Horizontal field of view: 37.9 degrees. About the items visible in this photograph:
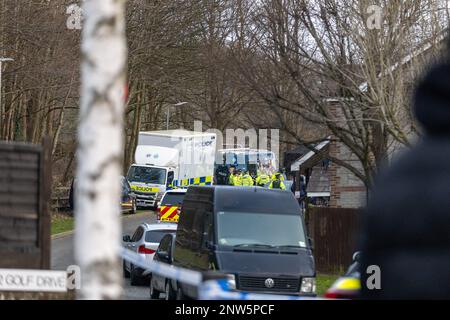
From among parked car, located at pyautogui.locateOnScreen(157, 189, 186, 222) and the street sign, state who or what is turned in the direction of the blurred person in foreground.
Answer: the street sign

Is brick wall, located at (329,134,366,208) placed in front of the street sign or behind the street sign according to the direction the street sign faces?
behind

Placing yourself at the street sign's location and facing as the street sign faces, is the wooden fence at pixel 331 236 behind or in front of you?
behind

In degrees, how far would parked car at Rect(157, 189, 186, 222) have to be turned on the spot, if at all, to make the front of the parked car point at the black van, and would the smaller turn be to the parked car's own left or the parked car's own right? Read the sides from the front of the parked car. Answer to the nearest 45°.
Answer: approximately 180°

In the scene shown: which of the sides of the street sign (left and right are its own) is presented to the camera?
front

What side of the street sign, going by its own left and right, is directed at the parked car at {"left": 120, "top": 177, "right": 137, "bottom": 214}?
back

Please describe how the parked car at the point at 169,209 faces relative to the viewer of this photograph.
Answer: facing away from the viewer

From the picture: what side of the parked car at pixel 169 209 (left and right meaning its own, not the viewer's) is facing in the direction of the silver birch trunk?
back

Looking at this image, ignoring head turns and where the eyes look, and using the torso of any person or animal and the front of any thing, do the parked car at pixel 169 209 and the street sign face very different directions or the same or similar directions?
very different directions
